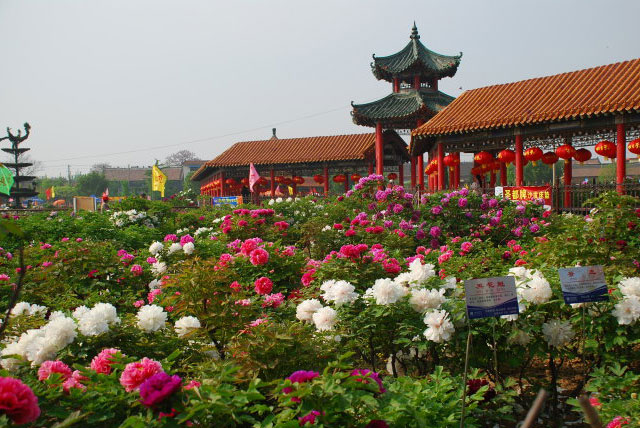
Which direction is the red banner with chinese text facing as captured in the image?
toward the camera

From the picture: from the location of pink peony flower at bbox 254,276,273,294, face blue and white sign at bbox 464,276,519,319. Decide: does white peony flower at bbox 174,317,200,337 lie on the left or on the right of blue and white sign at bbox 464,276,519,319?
right

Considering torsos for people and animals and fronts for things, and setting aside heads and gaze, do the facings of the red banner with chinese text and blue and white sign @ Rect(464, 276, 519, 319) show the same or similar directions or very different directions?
same or similar directions

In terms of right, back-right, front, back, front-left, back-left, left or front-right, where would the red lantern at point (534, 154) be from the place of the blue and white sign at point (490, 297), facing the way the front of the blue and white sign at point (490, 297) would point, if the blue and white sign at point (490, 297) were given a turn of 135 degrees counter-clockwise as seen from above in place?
front-left

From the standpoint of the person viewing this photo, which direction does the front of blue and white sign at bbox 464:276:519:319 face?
facing the viewer

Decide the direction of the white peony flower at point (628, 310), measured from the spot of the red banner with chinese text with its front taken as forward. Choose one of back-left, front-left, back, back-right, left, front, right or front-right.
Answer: front

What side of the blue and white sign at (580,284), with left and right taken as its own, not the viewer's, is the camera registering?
front

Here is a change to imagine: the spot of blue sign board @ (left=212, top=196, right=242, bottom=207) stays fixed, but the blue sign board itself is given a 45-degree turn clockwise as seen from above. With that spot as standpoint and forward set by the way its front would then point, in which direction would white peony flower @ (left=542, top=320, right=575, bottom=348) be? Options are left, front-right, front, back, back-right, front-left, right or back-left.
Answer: front-left

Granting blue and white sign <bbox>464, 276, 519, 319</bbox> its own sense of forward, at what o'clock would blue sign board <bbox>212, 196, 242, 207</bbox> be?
The blue sign board is roughly at 5 o'clock from the blue and white sign.

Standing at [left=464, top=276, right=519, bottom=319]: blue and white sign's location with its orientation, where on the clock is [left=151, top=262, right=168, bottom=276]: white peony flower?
The white peony flower is roughly at 4 o'clock from the blue and white sign.

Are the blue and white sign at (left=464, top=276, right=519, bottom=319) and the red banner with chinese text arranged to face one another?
no

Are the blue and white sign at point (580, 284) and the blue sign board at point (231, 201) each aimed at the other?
no

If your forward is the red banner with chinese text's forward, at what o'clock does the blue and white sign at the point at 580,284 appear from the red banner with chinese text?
The blue and white sign is roughly at 12 o'clock from the red banner with chinese text.

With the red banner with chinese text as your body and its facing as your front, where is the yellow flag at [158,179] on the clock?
The yellow flag is roughly at 4 o'clock from the red banner with chinese text.

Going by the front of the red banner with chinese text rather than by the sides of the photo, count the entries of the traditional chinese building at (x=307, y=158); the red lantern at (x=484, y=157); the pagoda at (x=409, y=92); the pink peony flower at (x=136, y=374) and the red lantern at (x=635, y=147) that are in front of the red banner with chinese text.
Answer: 1

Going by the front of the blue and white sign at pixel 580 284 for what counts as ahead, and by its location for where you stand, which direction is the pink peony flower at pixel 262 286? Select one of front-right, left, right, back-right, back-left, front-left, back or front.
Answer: right

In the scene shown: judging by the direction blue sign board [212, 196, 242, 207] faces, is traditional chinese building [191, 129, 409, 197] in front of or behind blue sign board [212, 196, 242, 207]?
behind

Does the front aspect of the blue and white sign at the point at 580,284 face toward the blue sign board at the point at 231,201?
no

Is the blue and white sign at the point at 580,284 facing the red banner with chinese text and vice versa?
no

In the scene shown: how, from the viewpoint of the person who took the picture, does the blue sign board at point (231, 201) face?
facing the viewer

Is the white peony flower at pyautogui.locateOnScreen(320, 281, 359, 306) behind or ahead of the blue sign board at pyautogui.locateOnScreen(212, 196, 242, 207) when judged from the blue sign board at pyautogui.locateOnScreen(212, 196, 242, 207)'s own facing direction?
ahead

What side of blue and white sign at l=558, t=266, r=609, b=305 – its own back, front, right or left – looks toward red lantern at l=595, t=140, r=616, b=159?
back

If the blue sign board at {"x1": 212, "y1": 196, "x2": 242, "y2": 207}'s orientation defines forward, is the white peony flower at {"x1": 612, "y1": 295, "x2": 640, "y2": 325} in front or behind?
in front
